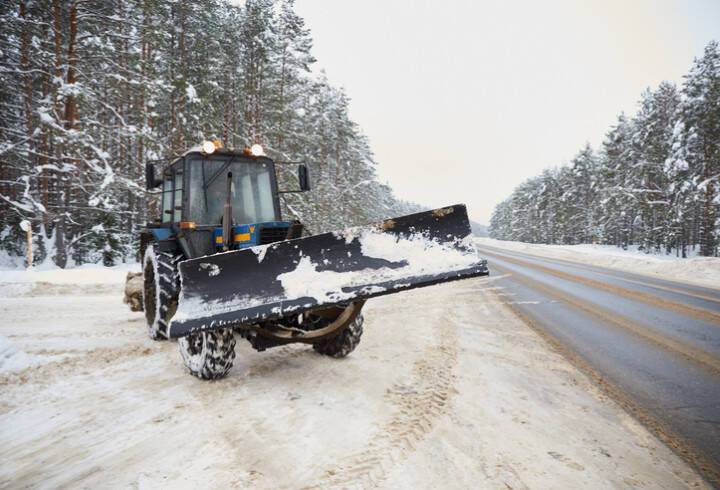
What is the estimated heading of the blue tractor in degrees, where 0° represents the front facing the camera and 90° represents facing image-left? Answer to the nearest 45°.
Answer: approximately 315°
